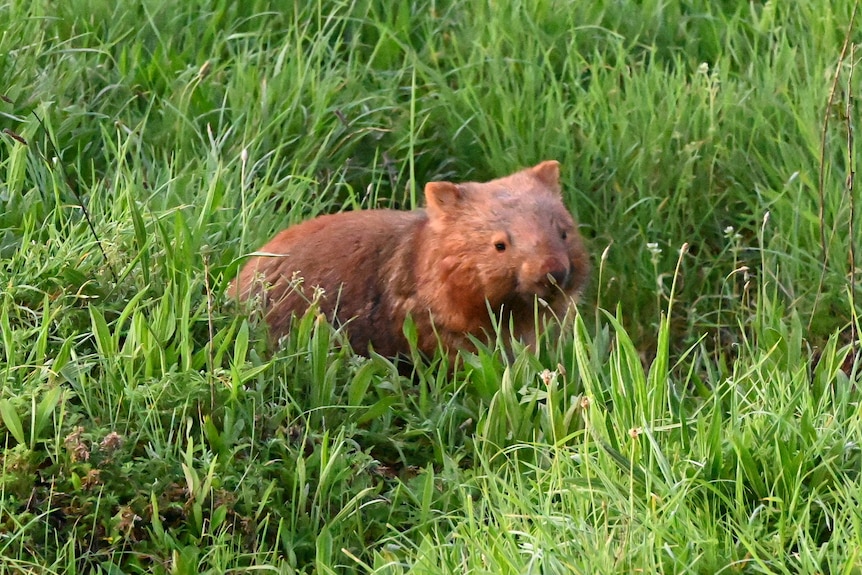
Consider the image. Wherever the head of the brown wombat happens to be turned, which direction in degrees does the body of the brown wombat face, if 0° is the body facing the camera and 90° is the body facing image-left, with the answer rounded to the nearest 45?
approximately 315°
